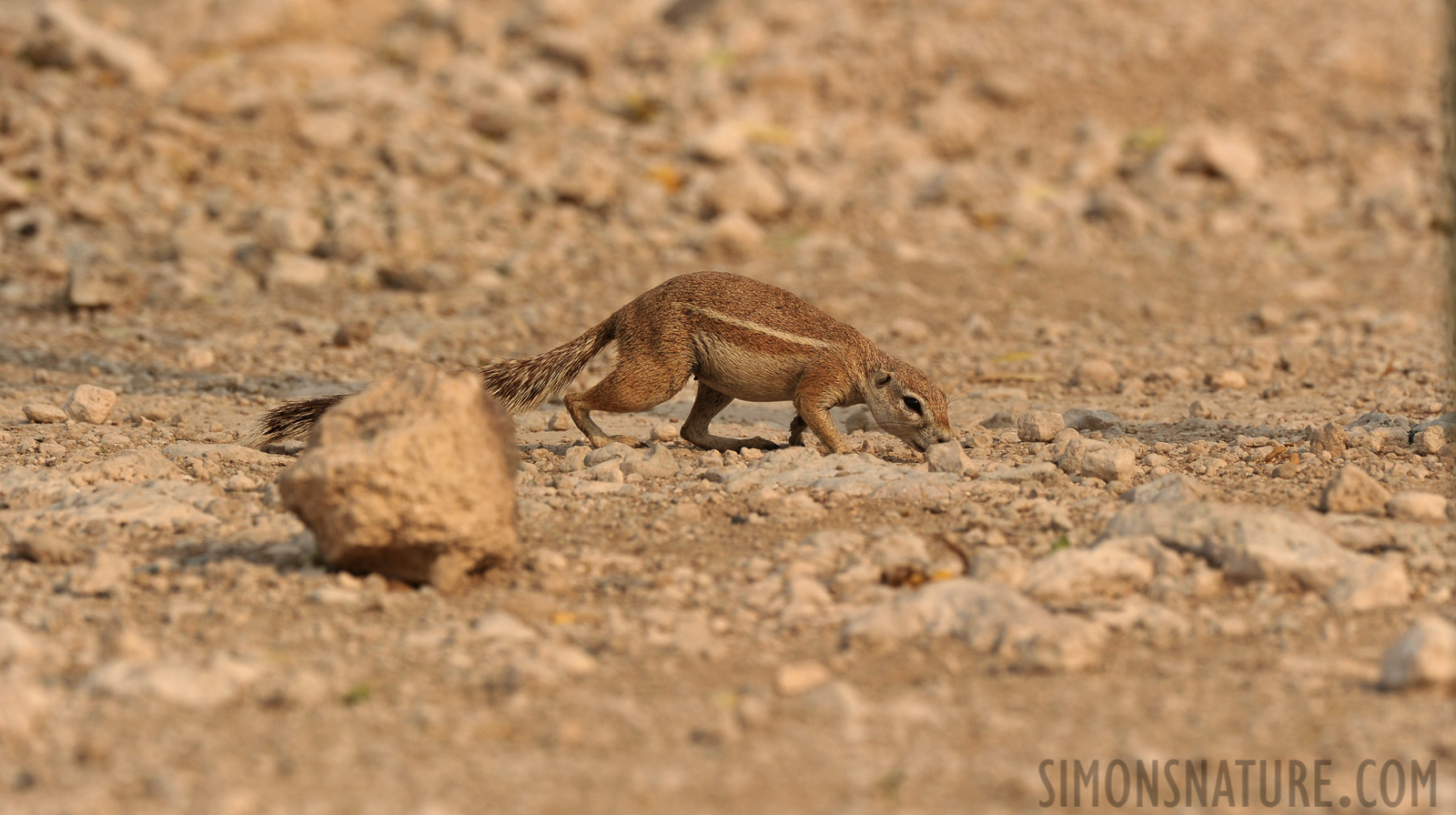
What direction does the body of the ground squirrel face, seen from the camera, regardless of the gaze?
to the viewer's right

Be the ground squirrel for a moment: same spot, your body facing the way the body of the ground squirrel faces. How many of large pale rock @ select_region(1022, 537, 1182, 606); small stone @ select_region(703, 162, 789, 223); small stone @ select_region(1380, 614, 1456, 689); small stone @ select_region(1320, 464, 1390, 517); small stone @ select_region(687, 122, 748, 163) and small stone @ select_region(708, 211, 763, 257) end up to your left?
3

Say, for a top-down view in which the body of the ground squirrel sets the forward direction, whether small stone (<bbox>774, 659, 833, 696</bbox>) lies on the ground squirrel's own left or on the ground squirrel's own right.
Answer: on the ground squirrel's own right

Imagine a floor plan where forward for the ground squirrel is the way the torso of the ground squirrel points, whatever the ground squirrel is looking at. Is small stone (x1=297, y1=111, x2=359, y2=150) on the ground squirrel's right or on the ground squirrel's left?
on the ground squirrel's left

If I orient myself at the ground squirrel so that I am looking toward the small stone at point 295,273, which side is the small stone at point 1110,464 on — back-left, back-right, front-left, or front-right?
back-right

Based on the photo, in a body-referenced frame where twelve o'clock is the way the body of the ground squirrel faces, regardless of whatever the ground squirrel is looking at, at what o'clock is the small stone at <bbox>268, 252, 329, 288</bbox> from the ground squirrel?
The small stone is roughly at 8 o'clock from the ground squirrel.

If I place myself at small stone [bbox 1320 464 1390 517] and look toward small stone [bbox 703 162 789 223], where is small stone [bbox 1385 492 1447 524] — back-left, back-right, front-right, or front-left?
back-right

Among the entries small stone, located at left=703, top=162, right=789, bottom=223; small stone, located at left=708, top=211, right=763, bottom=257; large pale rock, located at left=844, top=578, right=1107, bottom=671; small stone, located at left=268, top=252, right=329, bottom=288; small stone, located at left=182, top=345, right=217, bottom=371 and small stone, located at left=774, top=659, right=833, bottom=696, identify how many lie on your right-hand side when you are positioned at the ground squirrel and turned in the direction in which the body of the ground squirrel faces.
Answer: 2

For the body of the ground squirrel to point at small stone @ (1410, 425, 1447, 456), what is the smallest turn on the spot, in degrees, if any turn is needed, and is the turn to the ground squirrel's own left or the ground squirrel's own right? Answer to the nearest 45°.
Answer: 0° — it already faces it

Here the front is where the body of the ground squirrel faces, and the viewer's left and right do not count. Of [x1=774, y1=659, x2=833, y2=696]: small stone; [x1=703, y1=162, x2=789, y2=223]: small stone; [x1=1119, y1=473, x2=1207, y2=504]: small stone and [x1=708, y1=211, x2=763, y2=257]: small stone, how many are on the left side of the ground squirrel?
2

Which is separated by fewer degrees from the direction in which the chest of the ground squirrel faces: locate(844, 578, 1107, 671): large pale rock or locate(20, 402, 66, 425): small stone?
the large pale rock

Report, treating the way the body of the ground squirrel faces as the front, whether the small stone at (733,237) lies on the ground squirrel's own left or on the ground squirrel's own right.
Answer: on the ground squirrel's own left

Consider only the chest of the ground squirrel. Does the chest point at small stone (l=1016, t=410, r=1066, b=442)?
yes
